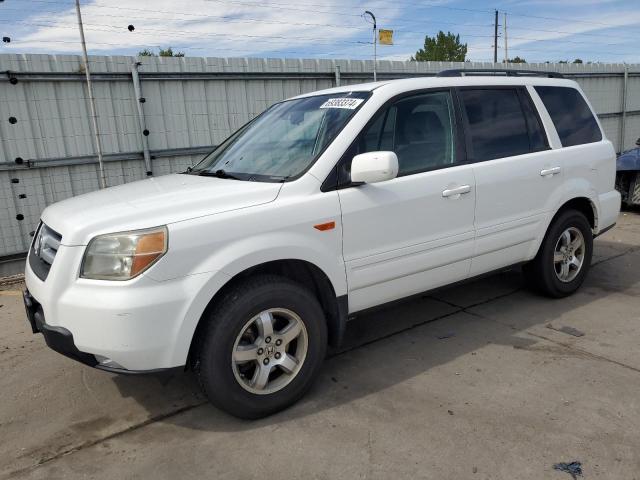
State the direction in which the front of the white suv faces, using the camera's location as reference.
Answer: facing the viewer and to the left of the viewer

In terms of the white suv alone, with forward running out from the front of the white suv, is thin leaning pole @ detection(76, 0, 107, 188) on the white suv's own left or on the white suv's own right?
on the white suv's own right

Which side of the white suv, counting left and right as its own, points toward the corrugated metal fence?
right
